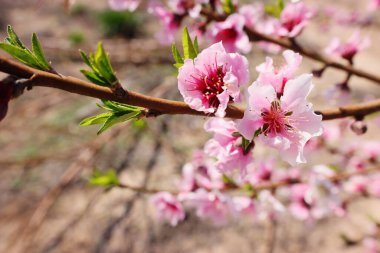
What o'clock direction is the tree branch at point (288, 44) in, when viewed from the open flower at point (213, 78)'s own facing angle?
The tree branch is roughly at 7 o'clock from the open flower.

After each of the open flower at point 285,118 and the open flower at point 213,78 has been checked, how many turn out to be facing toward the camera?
2

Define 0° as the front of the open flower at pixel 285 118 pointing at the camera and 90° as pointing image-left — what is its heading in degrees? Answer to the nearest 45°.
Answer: approximately 0°

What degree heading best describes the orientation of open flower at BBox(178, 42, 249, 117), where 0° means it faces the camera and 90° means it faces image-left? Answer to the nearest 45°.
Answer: approximately 0°

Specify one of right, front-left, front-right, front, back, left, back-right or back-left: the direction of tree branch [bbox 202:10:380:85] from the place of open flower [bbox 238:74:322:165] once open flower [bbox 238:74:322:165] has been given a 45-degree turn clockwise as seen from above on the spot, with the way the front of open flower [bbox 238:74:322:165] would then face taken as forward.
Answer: back-right

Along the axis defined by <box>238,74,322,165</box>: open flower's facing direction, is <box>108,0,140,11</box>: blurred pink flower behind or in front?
behind

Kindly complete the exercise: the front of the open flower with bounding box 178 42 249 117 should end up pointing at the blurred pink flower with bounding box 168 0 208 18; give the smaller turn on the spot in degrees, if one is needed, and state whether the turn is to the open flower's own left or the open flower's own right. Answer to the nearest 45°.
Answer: approximately 180°
